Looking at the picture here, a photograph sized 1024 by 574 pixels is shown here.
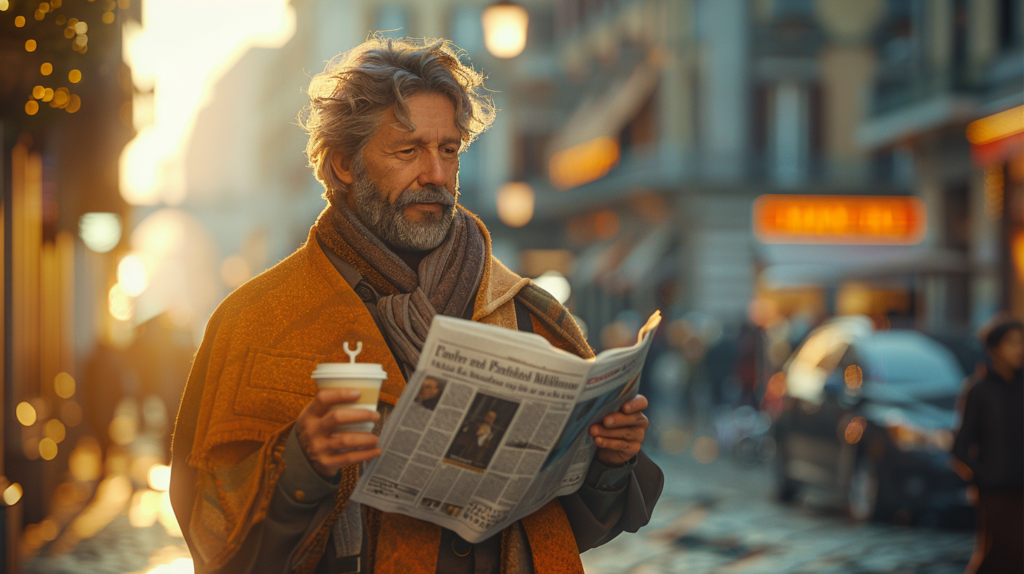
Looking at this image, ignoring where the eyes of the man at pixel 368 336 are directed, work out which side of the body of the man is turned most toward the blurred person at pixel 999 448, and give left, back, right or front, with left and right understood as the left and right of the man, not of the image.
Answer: left

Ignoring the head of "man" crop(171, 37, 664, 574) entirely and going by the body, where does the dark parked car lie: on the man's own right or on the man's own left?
on the man's own left

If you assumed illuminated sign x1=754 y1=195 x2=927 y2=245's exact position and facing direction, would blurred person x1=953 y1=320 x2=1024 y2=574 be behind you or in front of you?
in front

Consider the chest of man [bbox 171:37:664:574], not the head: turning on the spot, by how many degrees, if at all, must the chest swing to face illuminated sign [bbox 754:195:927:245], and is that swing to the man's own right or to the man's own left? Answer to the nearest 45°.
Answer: approximately 135° to the man's own left

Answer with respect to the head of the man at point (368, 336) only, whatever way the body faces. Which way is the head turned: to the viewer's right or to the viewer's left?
to the viewer's right

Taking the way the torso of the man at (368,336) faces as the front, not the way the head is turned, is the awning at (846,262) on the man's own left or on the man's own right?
on the man's own left

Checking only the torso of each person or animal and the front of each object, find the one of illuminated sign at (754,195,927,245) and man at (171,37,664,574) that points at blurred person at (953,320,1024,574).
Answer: the illuminated sign

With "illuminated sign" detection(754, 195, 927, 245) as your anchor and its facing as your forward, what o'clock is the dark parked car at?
The dark parked car is roughly at 12 o'clock from the illuminated sign.

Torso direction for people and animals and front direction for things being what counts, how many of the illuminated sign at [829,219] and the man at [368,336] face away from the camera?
0

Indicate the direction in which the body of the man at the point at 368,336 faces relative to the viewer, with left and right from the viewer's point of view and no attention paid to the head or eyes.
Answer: facing the viewer and to the right of the viewer

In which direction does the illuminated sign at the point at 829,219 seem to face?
toward the camera
